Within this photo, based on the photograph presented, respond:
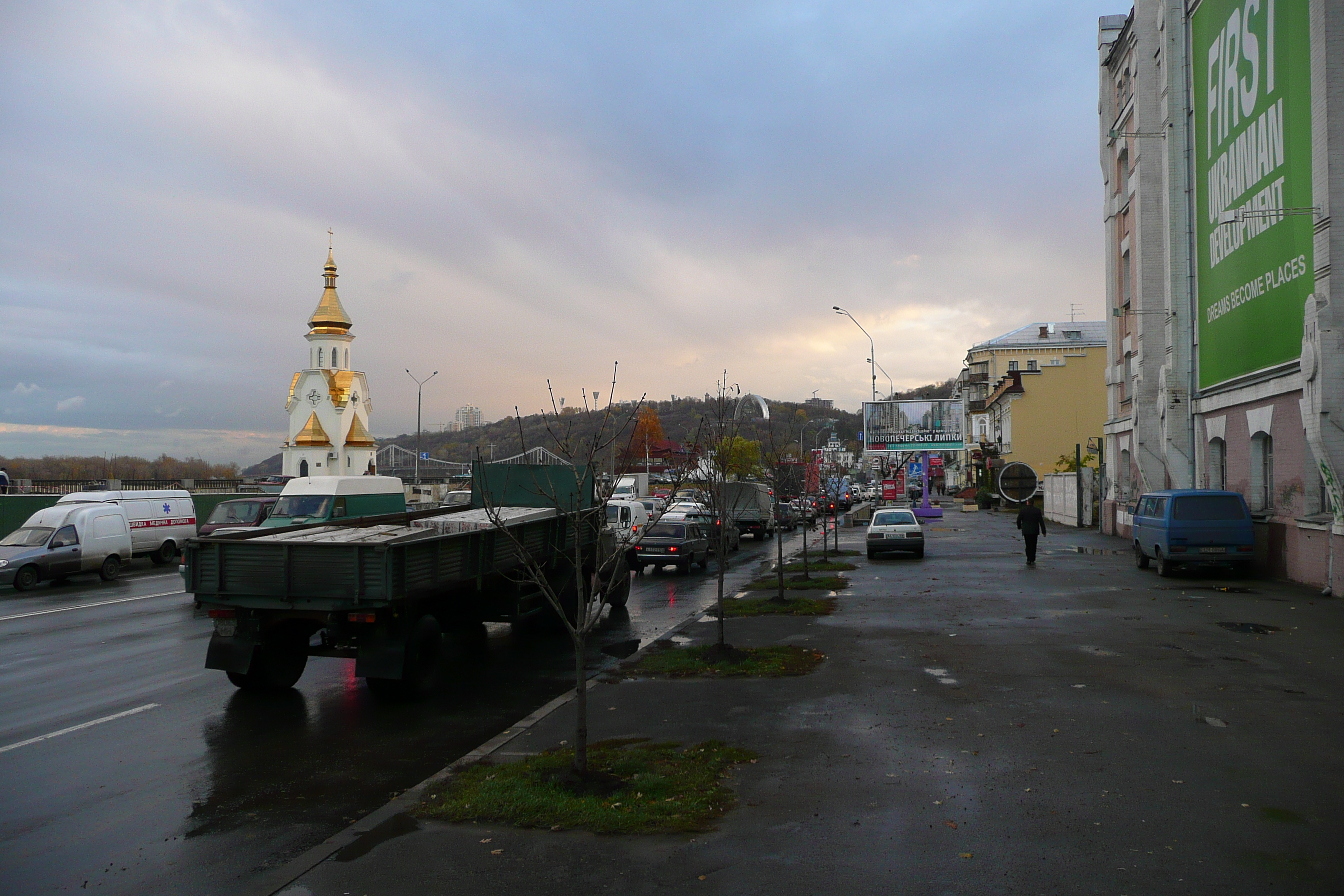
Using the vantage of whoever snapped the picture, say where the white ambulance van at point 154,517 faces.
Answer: facing the viewer and to the left of the viewer

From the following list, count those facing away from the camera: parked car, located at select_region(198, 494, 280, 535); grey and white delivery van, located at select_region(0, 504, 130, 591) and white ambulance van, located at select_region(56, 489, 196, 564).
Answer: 0

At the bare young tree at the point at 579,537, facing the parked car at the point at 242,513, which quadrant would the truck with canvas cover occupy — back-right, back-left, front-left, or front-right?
front-right

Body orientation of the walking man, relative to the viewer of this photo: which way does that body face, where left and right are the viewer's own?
facing away from the viewer

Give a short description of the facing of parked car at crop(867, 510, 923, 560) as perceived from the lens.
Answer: facing away from the viewer

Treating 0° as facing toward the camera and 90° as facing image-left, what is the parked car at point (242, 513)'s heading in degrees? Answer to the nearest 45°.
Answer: approximately 45°

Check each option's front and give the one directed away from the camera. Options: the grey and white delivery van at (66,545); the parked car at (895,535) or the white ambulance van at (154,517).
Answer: the parked car

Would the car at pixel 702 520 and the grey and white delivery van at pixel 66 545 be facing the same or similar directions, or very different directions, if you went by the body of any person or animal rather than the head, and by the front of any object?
very different directions

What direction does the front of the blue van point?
away from the camera
